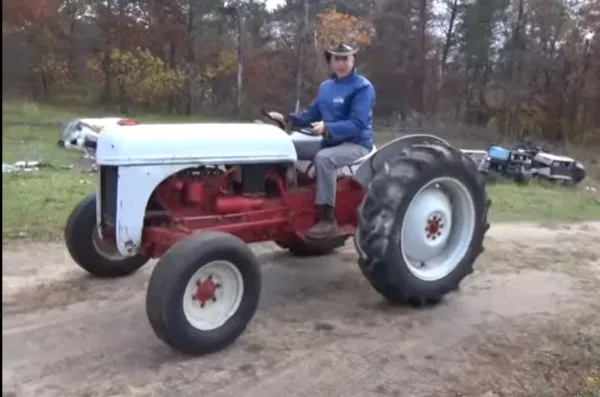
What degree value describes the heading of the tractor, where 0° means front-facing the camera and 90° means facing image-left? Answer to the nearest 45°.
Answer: approximately 45°

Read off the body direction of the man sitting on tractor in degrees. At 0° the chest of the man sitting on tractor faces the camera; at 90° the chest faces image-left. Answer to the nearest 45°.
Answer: approximately 45°
